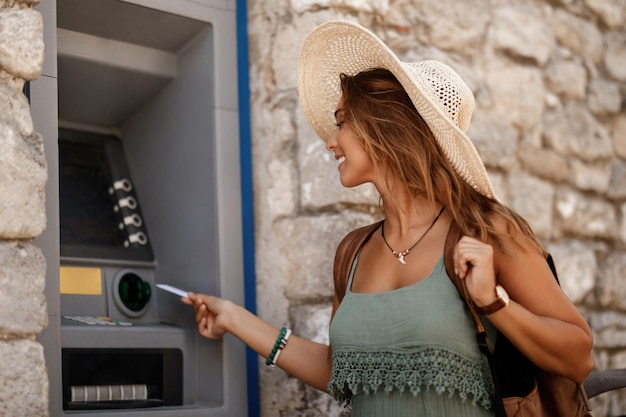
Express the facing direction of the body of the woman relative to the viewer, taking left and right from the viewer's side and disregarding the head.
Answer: facing the viewer and to the left of the viewer

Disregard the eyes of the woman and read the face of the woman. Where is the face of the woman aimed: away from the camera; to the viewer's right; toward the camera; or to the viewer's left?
to the viewer's left

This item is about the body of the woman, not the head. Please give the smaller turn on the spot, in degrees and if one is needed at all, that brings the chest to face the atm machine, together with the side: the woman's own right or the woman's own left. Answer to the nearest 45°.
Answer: approximately 90° to the woman's own right

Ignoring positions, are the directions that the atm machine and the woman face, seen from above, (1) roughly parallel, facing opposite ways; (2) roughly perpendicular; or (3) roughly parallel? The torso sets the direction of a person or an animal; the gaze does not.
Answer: roughly perpendicular

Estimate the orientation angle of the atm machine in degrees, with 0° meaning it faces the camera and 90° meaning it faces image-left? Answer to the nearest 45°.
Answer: approximately 315°

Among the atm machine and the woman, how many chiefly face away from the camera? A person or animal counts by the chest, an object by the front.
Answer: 0

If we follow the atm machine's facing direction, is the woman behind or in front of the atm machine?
in front
